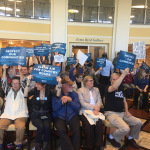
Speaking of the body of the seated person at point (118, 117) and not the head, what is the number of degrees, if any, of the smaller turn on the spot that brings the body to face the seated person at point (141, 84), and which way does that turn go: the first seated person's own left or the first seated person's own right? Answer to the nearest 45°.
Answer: approximately 135° to the first seated person's own left

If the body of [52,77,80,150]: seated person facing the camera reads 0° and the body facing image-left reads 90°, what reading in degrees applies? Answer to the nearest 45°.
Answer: approximately 0°

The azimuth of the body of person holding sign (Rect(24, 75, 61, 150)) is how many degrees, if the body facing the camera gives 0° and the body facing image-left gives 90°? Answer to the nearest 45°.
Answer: approximately 0°

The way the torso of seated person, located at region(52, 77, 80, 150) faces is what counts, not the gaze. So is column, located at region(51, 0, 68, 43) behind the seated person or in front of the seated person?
behind

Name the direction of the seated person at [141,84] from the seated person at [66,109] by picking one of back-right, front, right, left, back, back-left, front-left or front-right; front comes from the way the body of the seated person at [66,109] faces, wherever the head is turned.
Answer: back-left
